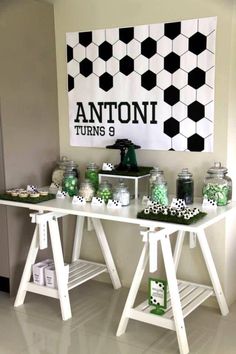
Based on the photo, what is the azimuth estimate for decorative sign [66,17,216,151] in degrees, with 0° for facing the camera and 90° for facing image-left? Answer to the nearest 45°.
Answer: approximately 45°
